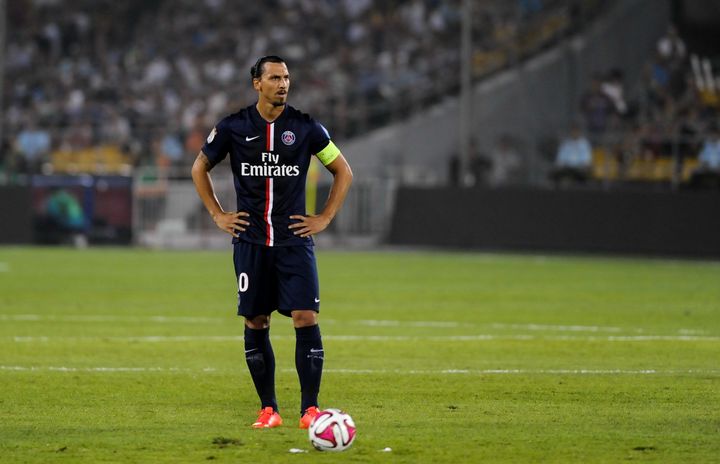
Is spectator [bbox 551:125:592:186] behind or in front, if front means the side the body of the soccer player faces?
behind

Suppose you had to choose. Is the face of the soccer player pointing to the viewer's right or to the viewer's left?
to the viewer's right

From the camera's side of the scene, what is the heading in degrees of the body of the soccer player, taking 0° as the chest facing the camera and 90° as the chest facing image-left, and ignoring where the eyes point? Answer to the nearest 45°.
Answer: approximately 0°

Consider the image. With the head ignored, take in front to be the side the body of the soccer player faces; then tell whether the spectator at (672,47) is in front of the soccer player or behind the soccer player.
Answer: behind

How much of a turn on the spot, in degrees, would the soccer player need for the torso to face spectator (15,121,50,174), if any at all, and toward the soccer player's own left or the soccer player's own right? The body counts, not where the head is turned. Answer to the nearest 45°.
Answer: approximately 180°
